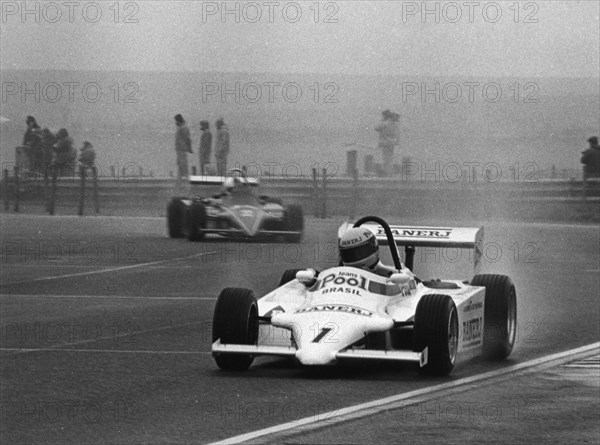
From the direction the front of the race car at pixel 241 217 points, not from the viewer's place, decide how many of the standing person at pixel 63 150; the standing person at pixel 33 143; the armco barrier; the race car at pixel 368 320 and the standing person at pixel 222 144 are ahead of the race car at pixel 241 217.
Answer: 1

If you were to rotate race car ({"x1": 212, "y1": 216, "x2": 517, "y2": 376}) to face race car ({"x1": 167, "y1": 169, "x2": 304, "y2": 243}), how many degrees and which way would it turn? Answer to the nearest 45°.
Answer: approximately 135° to its right

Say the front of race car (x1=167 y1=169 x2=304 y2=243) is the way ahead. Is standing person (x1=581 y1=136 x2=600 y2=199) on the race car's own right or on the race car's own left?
on the race car's own left

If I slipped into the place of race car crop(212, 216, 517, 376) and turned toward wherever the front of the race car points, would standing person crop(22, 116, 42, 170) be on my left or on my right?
on my right

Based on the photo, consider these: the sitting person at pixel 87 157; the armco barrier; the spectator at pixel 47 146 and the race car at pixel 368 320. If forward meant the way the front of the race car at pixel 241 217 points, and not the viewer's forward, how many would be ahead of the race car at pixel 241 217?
1

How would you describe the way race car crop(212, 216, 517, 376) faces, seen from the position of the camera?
facing the viewer and to the left of the viewer

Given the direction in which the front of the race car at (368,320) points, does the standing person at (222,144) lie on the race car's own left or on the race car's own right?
on the race car's own right

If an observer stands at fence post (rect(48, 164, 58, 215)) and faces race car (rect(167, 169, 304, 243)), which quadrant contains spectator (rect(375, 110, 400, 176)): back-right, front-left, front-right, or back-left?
front-left

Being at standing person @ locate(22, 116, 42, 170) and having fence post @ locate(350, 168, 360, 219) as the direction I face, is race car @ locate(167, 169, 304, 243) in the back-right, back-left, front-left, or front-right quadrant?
front-right

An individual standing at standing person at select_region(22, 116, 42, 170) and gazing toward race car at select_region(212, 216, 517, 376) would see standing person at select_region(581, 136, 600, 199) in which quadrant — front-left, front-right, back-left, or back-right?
front-left

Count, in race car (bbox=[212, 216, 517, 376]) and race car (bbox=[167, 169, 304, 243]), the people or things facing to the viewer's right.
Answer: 0

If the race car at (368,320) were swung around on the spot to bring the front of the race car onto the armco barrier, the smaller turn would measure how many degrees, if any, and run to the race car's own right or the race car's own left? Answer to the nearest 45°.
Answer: approximately 135° to the race car's own right

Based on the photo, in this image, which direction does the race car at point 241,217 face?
toward the camera
